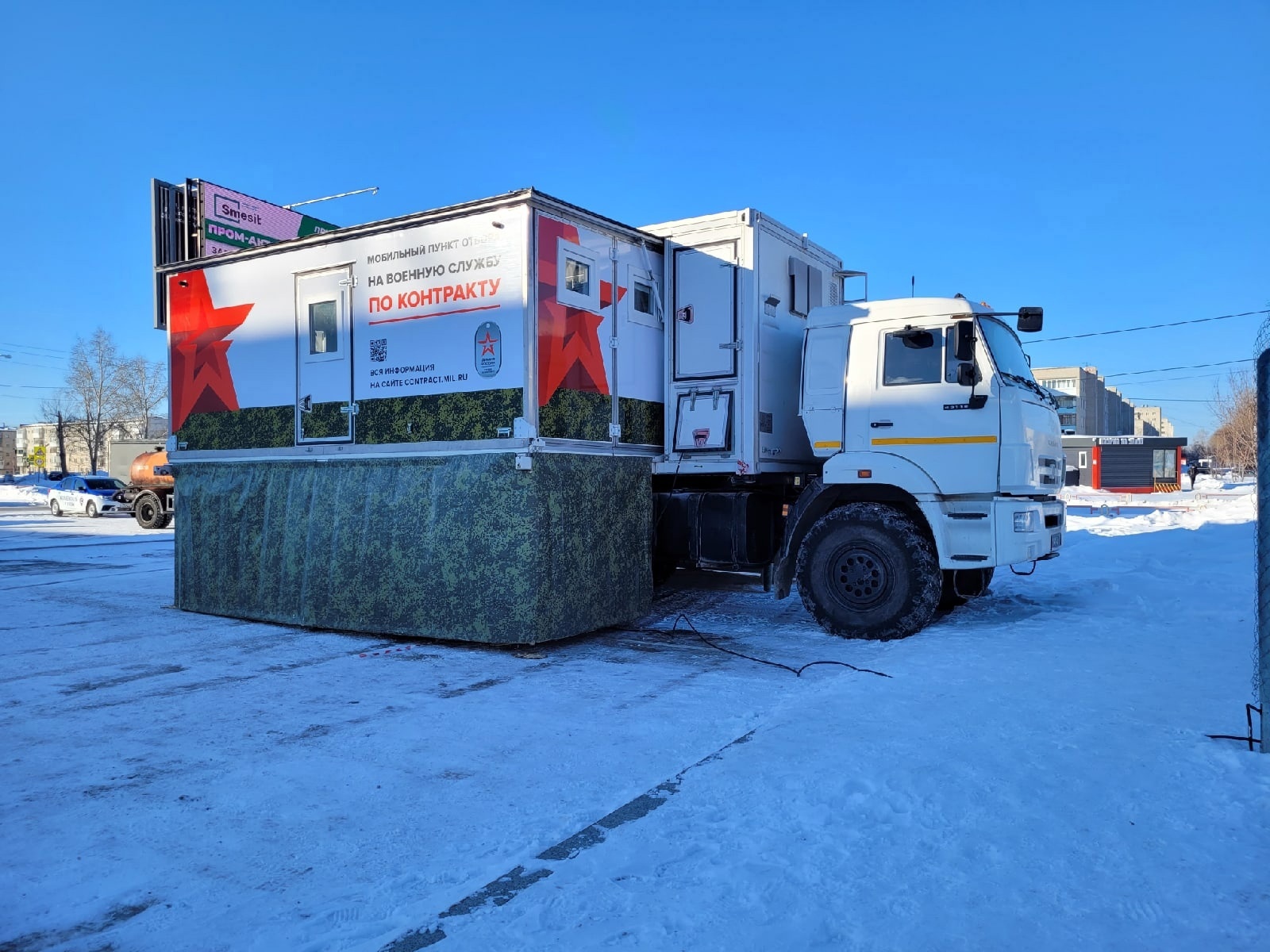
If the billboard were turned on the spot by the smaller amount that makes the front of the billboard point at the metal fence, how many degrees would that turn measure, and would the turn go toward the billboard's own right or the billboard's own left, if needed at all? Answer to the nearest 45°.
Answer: approximately 45° to the billboard's own right

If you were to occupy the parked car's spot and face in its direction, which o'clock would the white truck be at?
The white truck is roughly at 1 o'clock from the parked car.

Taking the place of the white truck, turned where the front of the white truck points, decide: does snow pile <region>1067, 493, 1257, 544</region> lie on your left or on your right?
on your left

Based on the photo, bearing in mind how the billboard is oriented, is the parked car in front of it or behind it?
behind

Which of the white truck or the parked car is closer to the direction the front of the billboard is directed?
the white truck

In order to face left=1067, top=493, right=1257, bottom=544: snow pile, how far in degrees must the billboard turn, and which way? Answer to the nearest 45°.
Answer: approximately 45° to its left

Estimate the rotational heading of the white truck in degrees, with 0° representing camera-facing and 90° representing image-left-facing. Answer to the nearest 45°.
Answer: approximately 315°

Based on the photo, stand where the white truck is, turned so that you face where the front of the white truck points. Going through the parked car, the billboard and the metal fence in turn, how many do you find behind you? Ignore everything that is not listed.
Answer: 2

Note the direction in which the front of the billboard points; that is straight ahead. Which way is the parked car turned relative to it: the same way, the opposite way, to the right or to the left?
the same way

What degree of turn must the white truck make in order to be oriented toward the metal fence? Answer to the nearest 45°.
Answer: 0° — it already faces it

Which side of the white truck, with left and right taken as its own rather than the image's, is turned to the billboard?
back

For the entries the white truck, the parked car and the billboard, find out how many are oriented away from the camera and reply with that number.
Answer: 0

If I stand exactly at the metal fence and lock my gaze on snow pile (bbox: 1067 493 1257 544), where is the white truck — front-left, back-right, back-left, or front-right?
front-left

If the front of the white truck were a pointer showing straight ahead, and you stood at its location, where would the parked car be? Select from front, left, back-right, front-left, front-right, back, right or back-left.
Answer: back

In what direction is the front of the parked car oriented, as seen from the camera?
facing the viewer and to the right of the viewer
